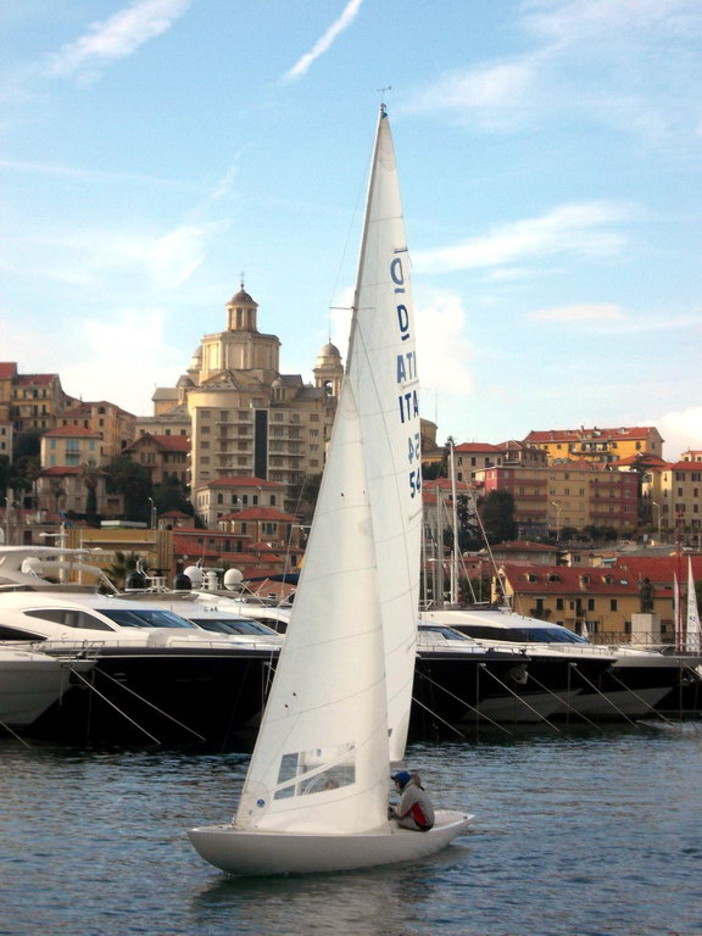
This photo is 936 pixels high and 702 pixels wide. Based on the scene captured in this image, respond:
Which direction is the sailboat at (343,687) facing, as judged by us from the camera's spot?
facing the viewer and to the left of the viewer
